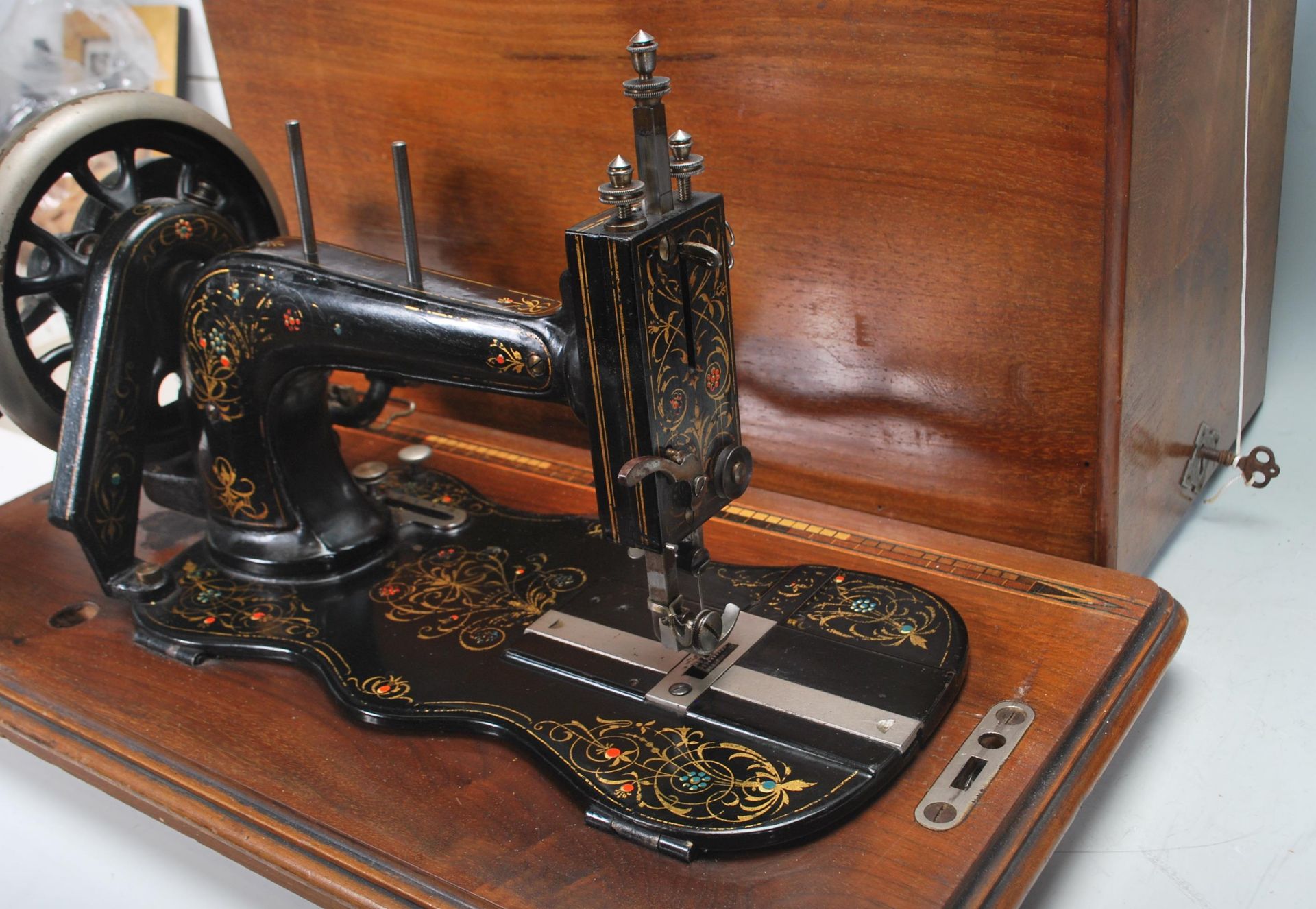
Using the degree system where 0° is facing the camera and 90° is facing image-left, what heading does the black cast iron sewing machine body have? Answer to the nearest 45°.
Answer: approximately 225°

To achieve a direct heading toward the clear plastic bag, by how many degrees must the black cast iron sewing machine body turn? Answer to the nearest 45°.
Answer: approximately 45° to its left
